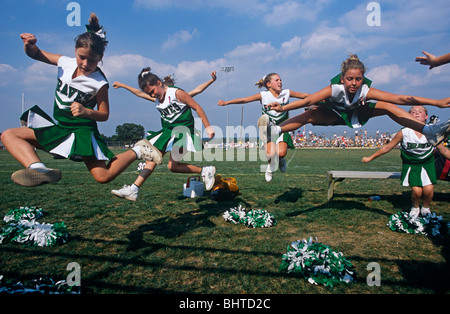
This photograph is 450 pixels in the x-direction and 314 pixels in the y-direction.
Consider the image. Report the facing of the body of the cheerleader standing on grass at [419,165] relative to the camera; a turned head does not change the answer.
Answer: toward the camera

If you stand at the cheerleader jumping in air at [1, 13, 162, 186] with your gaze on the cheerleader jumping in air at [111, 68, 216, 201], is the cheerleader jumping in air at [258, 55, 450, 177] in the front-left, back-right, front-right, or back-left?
front-right

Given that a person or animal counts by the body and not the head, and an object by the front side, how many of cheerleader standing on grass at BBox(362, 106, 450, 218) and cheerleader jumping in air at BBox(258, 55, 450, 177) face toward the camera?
2

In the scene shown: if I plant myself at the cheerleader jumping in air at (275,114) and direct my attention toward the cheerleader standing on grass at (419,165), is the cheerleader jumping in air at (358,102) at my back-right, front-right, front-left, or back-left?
front-right

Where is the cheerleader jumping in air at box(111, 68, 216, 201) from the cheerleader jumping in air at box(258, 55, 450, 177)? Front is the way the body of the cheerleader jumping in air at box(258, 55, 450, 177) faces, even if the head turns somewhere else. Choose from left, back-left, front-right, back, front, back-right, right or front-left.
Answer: right

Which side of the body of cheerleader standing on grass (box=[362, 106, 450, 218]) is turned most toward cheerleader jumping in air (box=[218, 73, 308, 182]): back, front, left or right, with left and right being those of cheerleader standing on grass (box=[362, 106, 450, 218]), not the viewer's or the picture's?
right

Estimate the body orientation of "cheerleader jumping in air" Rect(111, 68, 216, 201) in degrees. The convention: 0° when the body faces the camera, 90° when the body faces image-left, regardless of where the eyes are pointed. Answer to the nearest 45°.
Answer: approximately 45°

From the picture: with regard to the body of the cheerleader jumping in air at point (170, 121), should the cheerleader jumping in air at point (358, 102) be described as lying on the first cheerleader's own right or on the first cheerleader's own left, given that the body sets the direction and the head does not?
on the first cheerleader's own left

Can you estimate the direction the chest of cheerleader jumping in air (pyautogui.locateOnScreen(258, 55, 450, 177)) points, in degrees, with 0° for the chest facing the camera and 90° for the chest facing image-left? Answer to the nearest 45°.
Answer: approximately 0°

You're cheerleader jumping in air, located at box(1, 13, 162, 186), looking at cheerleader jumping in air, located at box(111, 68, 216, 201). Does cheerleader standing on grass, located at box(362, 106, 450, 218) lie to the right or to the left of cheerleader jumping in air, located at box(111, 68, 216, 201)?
right

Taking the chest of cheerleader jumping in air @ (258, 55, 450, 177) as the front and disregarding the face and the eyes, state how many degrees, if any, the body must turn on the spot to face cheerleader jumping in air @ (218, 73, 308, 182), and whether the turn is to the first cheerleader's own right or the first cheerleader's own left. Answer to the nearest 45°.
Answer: approximately 135° to the first cheerleader's own right
